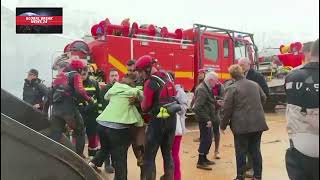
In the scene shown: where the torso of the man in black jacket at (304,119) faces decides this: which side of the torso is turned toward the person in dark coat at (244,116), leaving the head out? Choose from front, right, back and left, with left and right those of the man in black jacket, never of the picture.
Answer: front

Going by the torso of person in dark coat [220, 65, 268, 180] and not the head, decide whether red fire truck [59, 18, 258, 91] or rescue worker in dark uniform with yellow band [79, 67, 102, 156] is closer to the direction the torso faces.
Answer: the red fire truck

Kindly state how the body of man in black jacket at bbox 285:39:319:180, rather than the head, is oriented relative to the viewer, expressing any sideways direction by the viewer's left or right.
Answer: facing away from the viewer

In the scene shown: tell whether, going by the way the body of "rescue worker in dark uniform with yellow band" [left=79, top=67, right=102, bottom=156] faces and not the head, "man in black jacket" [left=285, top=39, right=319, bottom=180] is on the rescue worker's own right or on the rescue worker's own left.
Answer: on the rescue worker's own left

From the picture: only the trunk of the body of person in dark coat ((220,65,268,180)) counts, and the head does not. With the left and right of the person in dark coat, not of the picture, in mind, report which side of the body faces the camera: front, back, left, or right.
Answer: back

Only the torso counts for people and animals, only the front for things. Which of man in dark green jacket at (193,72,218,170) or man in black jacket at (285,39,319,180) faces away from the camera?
man in black jacket at (285,39,319,180)

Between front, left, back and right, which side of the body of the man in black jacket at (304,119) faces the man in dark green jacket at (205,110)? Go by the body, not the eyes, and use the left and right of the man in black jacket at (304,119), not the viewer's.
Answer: front
